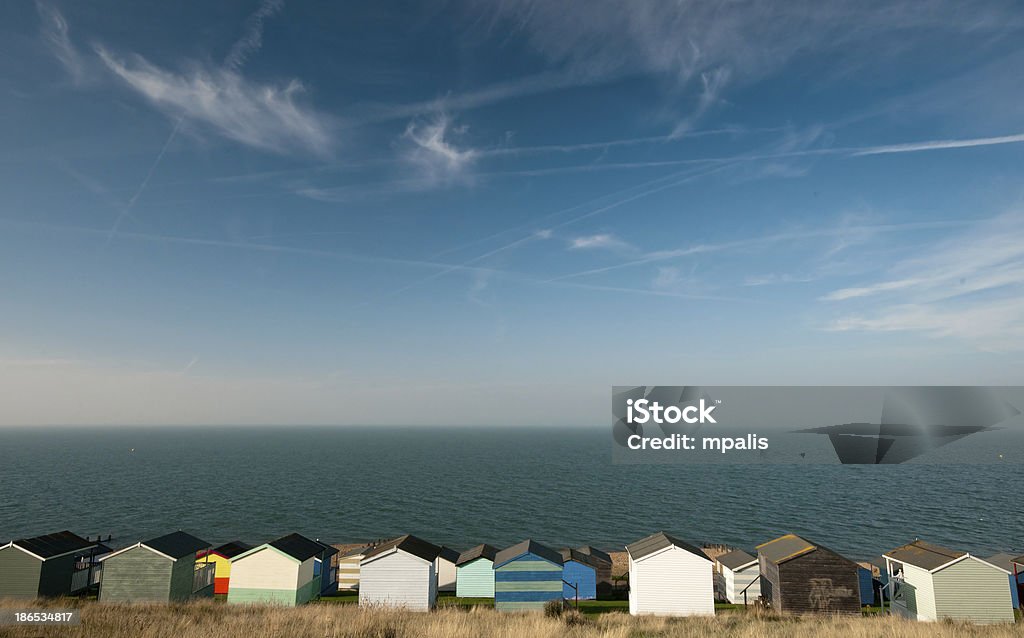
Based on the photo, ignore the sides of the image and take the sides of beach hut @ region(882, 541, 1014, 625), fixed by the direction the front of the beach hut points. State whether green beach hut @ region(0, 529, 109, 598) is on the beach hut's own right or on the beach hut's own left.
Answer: on the beach hut's own left

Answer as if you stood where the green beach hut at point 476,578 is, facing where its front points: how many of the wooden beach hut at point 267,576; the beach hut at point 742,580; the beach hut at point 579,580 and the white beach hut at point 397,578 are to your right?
2

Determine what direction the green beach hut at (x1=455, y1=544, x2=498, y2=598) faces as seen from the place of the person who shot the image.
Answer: facing away from the viewer

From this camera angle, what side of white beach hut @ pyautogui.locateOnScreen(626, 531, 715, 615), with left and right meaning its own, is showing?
back

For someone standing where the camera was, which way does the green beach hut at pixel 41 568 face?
facing away from the viewer and to the right of the viewer

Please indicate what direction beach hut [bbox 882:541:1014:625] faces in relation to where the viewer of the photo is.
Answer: facing away from the viewer and to the left of the viewer

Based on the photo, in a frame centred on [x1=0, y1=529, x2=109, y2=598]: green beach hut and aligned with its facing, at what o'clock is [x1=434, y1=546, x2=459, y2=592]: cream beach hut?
The cream beach hut is roughly at 2 o'clock from the green beach hut.

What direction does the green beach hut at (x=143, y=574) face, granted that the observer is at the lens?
facing away from the viewer and to the right of the viewer

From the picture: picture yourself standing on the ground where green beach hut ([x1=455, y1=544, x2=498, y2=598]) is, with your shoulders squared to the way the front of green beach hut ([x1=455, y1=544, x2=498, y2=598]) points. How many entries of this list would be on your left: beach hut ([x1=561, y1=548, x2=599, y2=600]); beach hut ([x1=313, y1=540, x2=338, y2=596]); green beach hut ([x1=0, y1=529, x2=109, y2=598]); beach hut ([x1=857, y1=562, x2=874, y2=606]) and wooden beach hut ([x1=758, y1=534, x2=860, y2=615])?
2

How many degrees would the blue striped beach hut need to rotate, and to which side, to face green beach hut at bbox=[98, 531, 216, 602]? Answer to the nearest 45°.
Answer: approximately 90° to its left

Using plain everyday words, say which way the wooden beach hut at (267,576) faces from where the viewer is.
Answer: facing away from the viewer and to the right of the viewer

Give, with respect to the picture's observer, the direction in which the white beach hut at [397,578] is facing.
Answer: facing away from the viewer

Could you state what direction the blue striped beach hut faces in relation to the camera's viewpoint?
facing away from the viewer
